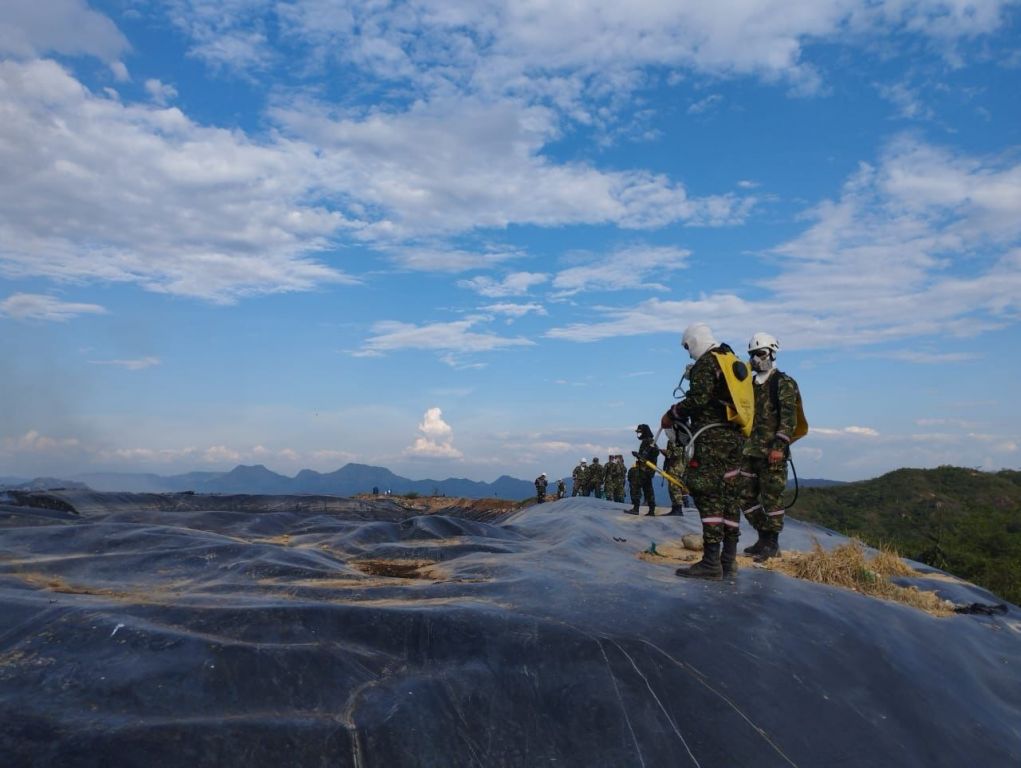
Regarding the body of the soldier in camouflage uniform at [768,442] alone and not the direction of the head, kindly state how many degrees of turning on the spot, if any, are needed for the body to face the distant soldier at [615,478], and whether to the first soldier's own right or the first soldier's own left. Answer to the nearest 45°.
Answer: approximately 135° to the first soldier's own right

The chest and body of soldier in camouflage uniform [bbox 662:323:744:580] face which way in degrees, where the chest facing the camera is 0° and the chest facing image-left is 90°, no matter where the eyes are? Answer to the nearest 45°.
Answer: approximately 90°

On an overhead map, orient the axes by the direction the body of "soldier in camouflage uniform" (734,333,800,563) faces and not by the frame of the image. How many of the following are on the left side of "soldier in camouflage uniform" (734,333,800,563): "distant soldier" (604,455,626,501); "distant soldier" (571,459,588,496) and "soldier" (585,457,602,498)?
0

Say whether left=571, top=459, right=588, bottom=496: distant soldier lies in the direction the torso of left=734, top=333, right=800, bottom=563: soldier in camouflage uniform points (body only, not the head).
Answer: no

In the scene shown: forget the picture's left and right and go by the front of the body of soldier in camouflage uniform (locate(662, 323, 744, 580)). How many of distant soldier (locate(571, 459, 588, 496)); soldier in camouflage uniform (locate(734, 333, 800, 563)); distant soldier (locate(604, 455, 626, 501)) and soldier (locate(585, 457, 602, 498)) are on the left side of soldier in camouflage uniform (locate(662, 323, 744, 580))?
0

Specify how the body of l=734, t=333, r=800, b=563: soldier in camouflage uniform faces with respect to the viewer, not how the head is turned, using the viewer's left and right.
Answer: facing the viewer and to the left of the viewer

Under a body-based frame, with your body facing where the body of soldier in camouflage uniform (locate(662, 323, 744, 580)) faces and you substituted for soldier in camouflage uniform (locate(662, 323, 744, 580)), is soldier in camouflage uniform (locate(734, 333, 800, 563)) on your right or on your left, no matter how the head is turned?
on your right

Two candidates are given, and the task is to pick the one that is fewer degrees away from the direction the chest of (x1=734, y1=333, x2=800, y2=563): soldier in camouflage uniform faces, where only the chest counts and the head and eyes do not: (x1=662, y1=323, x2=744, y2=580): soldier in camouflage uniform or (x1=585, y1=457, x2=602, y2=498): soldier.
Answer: the soldier in camouflage uniform

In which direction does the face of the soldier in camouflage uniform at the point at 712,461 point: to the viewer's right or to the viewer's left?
to the viewer's left

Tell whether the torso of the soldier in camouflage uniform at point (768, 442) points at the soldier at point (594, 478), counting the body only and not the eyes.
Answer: no

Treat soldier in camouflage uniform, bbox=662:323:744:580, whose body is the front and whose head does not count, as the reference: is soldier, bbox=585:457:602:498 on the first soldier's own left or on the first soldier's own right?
on the first soldier's own right

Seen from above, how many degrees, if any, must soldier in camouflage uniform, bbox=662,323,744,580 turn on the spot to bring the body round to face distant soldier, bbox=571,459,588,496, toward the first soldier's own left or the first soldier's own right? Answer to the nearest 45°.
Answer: approximately 90° to the first soldier's own right

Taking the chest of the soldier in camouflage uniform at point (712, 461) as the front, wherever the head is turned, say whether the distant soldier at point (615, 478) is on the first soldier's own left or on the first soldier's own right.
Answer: on the first soldier's own right
